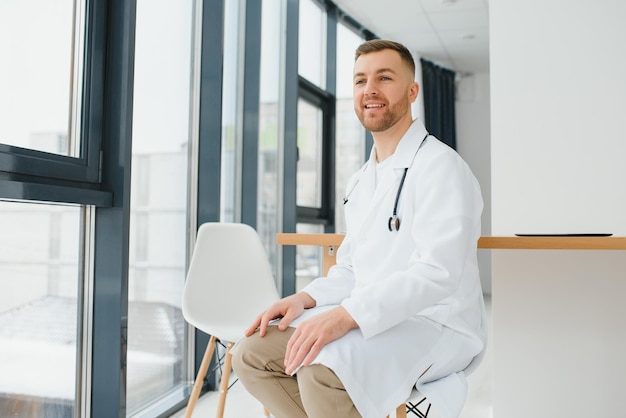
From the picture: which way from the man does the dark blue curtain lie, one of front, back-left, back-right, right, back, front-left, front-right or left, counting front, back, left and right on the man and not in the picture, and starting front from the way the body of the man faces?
back-right

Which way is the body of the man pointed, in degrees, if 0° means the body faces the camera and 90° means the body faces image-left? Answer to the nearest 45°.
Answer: approximately 45°

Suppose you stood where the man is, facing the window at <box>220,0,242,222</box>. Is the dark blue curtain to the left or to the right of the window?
right

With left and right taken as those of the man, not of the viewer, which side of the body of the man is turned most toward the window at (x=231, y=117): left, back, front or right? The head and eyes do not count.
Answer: right
